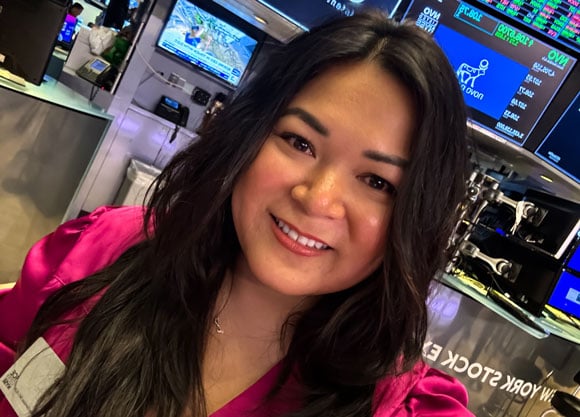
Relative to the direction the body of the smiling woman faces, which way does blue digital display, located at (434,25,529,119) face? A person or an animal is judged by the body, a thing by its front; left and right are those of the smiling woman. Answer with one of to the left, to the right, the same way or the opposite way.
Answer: the same way

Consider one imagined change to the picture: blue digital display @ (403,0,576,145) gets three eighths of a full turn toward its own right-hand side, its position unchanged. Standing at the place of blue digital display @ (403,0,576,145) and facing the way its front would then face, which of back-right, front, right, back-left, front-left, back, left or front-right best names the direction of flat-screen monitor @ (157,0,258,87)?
front-left

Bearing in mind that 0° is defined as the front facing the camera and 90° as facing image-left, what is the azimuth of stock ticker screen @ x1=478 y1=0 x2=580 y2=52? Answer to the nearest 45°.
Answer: approximately 0°

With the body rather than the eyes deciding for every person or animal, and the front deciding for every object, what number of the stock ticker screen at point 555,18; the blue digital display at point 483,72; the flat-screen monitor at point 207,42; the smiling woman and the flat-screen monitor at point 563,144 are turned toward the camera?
5

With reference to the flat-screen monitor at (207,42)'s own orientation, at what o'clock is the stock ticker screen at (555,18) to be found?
The stock ticker screen is roughly at 10 o'clock from the flat-screen monitor.

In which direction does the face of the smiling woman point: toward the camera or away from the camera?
toward the camera

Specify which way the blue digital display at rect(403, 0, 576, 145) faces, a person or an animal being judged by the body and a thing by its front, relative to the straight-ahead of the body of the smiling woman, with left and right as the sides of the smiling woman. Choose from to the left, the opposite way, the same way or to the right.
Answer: the same way

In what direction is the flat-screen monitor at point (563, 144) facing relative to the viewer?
toward the camera

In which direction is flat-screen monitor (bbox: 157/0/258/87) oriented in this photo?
toward the camera

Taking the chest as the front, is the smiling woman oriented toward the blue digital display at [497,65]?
no
